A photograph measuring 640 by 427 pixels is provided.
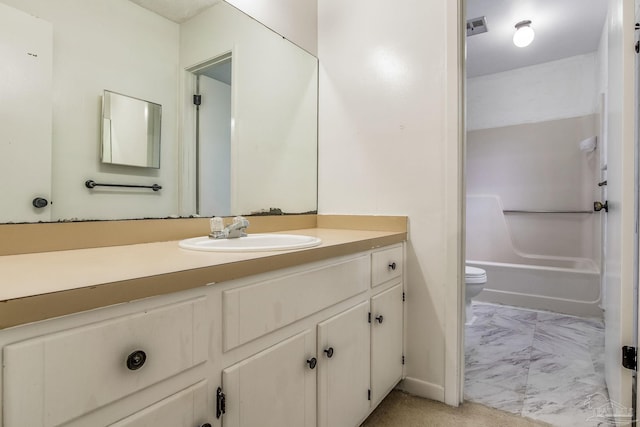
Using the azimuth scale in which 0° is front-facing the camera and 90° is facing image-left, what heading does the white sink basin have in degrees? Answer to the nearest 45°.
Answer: approximately 315°

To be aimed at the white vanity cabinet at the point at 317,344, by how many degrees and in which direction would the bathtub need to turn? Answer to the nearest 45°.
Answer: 0° — it already faces it

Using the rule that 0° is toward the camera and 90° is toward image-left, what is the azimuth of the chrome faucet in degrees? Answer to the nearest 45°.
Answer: approximately 315°

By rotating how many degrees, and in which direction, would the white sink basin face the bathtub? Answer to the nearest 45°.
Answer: approximately 90° to its left

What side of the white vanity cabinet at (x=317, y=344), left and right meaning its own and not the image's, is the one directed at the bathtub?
left

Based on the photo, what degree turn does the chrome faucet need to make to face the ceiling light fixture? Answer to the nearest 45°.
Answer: approximately 45° to its left
